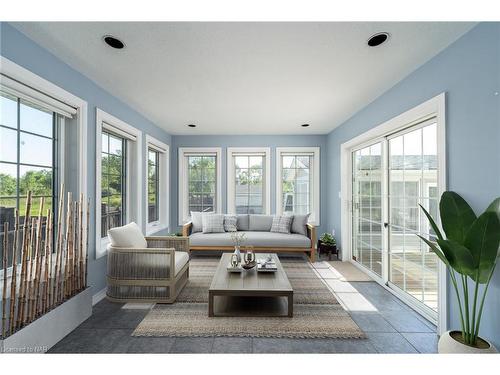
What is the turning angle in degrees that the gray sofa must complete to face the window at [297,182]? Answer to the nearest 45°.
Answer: approximately 135° to its left

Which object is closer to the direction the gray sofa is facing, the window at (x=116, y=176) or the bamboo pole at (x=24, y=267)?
the bamboo pole

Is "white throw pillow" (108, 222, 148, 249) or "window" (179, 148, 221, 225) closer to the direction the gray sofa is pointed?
the white throw pillow

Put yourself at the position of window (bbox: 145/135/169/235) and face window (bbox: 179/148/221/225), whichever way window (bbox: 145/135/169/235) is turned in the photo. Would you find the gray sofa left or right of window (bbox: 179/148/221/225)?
right

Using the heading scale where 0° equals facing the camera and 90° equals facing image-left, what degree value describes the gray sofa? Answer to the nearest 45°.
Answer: approximately 0°

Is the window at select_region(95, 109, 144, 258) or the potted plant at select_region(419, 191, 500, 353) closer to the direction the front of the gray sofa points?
the potted plant

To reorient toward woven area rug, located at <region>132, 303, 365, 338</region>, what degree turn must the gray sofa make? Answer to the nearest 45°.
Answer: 0° — it already faces it

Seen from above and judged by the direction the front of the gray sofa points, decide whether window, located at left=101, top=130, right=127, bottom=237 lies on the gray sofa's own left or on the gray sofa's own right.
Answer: on the gray sofa's own right

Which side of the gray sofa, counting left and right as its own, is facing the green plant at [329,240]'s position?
left

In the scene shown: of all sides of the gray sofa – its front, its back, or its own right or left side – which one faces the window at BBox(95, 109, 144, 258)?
right

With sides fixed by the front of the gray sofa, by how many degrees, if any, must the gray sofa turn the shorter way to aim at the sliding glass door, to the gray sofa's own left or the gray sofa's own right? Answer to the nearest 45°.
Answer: approximately 45° to the gray sofa's own left

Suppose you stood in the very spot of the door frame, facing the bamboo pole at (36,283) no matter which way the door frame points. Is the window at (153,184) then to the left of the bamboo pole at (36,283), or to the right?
right

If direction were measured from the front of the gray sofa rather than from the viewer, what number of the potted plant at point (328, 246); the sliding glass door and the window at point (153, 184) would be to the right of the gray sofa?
1

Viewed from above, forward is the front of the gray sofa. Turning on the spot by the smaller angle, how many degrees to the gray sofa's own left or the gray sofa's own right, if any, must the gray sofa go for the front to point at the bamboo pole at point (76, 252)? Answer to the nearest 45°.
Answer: approximately 45° to the gray sofa's own right
